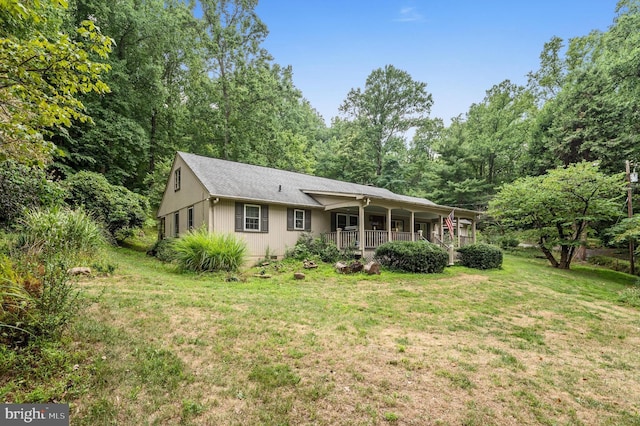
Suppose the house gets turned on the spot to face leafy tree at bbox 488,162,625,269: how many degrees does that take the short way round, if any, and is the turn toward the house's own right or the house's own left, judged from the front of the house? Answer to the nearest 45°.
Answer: approximately 45° to the house's own left

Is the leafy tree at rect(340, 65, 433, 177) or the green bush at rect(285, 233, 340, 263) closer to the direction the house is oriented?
the green bush

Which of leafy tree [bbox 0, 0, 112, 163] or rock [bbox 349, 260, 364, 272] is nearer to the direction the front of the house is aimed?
the rock

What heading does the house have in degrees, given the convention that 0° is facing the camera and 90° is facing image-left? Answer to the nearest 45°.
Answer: approximately 315°

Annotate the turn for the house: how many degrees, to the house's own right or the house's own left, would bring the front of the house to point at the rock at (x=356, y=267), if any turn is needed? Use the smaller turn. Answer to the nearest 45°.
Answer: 0° — it already faces it

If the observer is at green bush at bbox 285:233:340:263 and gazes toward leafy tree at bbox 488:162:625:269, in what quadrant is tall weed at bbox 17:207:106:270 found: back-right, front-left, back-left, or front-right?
back-right

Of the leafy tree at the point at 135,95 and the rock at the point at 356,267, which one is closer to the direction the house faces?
the rock

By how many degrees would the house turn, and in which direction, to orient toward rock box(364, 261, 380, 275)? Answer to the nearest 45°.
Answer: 0° — it already faces it

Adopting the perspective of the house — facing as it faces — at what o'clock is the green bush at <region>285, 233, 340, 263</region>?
The green bush is roughly at 2 o'clock from the house.

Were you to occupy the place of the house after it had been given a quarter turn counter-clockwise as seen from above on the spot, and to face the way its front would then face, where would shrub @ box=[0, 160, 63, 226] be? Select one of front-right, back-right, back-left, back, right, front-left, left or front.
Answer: back

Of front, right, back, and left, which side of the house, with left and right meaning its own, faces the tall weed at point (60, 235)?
right

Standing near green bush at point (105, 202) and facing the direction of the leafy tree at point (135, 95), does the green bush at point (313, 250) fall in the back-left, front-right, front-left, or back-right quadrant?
back-right

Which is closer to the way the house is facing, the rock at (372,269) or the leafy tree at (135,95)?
the rock
